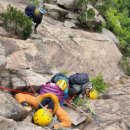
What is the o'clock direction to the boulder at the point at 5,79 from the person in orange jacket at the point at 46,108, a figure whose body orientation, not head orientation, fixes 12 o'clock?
The boulder is roughly at 4 o'clock from the person in orange jacket.

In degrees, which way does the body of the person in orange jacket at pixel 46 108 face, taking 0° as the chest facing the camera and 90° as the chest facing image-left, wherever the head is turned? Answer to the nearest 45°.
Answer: approximately 0°

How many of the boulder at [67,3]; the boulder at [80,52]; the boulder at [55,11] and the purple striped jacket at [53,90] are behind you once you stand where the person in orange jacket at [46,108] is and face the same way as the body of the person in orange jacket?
4

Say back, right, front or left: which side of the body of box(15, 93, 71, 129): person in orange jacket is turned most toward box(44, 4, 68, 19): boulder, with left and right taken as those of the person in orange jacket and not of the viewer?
back

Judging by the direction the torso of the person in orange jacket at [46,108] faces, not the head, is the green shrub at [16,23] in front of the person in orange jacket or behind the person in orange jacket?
behind

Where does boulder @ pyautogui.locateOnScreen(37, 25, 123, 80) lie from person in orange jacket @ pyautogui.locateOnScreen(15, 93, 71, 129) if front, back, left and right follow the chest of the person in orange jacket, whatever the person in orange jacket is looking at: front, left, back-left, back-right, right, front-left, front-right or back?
back
